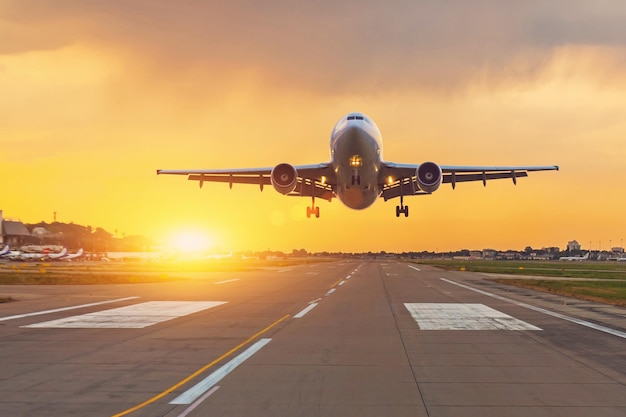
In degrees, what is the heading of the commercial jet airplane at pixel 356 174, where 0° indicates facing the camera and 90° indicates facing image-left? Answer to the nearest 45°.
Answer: approximately 0°
